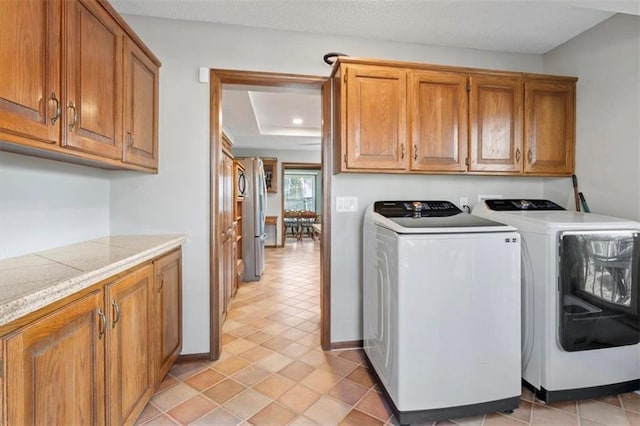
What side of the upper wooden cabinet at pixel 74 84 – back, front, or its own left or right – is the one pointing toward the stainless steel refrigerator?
left

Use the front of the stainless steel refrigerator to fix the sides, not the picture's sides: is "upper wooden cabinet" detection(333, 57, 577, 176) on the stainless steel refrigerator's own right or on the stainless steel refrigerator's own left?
on the stainless steel refrigerator's own right

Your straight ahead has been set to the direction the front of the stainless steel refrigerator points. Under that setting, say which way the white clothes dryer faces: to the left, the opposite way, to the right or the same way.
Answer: to the right

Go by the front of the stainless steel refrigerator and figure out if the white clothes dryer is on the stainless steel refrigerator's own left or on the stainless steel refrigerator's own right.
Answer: on the stainless steel refrigerator's own right

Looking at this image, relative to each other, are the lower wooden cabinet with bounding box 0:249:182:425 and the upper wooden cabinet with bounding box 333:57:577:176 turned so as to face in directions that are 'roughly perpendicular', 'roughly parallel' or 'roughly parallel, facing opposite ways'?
roughly perpendicular

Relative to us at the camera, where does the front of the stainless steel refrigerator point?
facing to the right of the viewer

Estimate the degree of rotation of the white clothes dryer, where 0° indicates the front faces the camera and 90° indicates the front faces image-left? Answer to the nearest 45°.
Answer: approximately 315°

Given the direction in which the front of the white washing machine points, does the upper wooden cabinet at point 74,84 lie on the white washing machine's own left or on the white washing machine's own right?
on the white washing machine's own right

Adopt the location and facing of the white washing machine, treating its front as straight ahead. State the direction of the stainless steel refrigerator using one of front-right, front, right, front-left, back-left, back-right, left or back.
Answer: back-right
